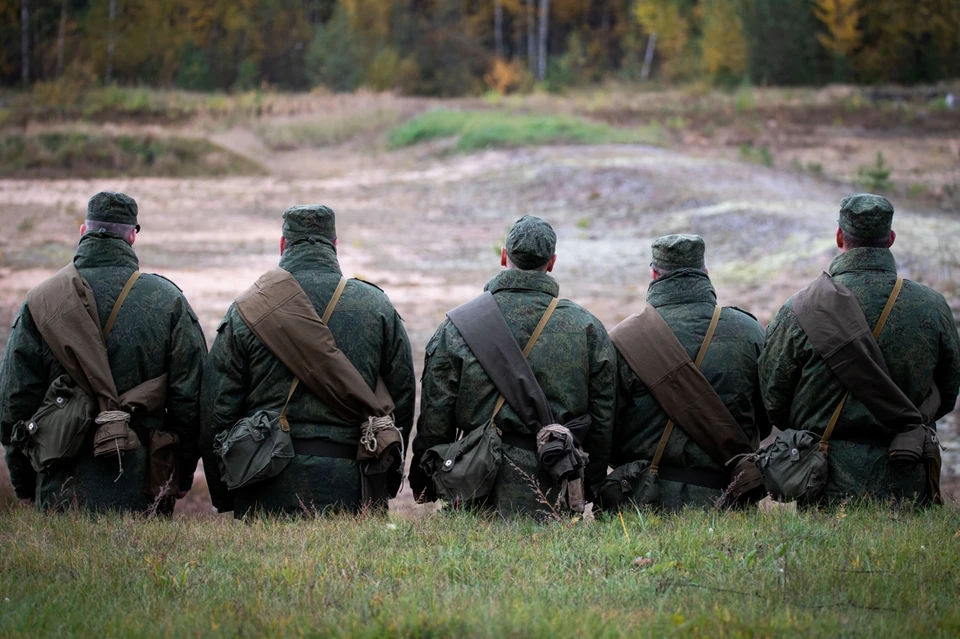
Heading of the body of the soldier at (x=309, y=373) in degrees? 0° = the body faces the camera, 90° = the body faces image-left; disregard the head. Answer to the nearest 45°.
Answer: approximately 180°

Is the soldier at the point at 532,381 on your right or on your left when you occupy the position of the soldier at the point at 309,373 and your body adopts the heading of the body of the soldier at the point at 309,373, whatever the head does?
on your right

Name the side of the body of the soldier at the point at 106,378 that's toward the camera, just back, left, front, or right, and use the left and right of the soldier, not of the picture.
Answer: back

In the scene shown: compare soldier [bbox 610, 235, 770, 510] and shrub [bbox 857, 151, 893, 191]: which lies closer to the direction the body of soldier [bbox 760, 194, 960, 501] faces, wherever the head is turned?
the shrub

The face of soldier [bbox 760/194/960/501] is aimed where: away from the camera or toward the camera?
away from the camera

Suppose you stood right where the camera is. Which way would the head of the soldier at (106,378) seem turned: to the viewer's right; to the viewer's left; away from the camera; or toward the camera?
away from the camera

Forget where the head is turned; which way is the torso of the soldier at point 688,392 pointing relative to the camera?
away from the camera

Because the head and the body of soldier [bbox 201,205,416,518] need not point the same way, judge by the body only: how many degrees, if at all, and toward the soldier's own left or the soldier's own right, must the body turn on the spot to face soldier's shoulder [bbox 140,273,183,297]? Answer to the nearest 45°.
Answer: approximately 45° to the soldier's own left

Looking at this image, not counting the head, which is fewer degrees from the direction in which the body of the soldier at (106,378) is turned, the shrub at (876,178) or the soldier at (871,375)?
the shrub

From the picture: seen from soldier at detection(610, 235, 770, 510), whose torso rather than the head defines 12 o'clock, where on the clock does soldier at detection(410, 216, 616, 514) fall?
soldier at detection(410, 216, 616, 514) is roughly at 8 o'clock from soldier at detection(610, 235, 770, 510).

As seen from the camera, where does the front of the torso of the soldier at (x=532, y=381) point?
away from the camera

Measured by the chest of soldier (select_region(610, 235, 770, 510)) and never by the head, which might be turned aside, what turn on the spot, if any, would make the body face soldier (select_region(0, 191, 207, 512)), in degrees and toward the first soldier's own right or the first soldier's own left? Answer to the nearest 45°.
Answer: approximately 90° to the first soldier's own left

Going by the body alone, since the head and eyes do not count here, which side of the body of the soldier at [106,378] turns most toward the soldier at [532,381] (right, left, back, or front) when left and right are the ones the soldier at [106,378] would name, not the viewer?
right
